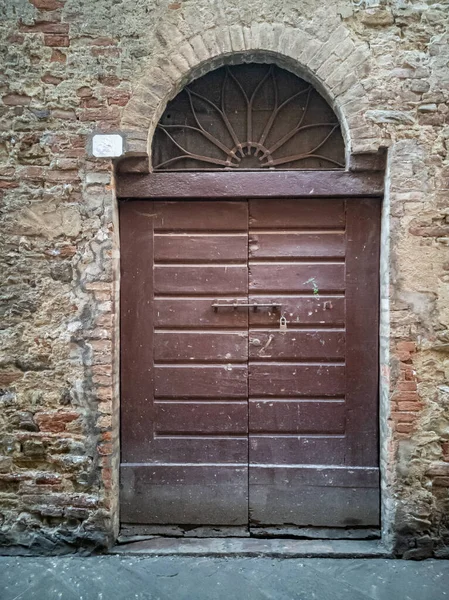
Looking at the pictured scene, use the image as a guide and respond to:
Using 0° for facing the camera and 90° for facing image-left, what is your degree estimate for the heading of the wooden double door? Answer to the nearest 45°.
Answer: approximately 0°

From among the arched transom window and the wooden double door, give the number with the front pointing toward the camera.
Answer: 2

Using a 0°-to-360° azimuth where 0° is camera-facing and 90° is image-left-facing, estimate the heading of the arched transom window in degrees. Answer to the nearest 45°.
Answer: approximately 0°

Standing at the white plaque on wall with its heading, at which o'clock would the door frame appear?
The door frame is roughly at 9 o'clock from the white plaque on wall.

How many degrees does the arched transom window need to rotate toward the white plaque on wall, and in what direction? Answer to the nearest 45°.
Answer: approximately 90° to its right

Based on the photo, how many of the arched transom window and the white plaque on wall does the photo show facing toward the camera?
2
